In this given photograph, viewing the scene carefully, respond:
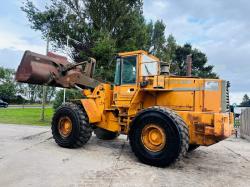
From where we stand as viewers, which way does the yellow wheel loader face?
facing away from the viewer and to the left of the viewer

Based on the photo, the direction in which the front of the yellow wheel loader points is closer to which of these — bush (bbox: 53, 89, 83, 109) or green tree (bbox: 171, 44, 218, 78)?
the bush

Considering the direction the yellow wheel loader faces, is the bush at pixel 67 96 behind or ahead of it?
ahead

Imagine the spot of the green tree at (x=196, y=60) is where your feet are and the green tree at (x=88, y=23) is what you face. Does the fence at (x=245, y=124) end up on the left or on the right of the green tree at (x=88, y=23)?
left

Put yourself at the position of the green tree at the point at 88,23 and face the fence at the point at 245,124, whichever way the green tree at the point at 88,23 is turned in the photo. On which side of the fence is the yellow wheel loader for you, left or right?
right

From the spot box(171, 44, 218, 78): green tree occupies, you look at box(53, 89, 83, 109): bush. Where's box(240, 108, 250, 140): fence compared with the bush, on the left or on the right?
left

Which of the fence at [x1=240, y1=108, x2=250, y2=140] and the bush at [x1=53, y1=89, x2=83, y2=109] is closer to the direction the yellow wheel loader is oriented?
the bush

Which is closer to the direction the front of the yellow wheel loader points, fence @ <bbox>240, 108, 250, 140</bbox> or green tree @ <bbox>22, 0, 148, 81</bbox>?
the green tree

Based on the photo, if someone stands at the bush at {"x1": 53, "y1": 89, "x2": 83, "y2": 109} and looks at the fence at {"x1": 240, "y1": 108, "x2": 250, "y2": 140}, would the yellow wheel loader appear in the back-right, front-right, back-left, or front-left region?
front-right

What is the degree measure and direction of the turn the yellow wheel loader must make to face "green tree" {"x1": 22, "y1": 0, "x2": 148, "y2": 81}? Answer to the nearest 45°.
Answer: approximately 45° to its right

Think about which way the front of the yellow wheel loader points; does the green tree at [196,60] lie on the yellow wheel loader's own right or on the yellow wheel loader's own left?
on the yellow wheel loader's own right
